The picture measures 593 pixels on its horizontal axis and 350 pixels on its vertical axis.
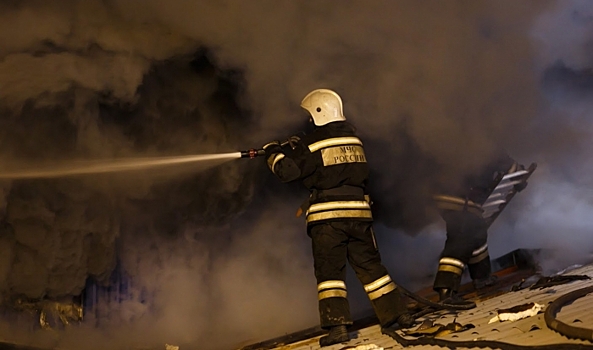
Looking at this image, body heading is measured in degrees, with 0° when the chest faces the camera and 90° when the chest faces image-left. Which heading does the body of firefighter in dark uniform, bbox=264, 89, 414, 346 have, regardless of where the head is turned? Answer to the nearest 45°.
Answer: approximately 135°

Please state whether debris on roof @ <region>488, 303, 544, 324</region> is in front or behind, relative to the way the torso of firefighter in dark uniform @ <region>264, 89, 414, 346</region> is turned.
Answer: behind

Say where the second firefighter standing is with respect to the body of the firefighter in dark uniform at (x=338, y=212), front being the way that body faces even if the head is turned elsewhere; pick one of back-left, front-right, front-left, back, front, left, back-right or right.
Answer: right

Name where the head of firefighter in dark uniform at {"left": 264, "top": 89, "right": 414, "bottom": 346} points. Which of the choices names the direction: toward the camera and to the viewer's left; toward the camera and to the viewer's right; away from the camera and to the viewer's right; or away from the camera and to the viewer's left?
away from the camera and to the viewer's left
